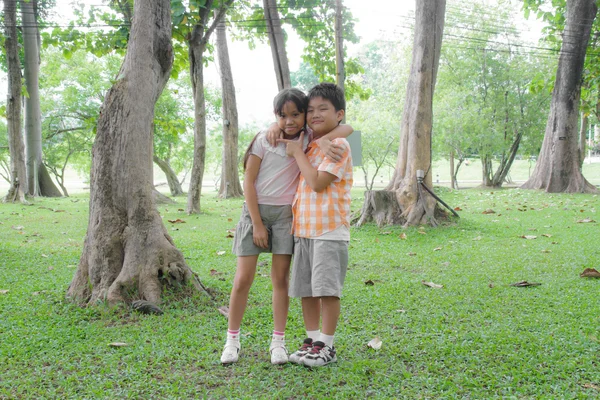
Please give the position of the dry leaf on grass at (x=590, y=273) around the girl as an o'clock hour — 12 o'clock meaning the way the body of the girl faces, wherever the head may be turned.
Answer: The dry leaf on grass is roughly at 8 o'clock from the girl.

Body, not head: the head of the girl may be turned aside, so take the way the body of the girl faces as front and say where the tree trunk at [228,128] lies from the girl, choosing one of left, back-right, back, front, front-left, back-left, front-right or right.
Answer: back

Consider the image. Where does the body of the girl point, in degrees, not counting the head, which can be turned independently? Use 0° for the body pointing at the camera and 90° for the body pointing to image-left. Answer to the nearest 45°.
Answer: approximately 0°

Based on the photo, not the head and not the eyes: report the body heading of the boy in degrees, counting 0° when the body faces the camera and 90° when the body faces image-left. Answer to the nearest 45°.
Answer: approximately 45°
